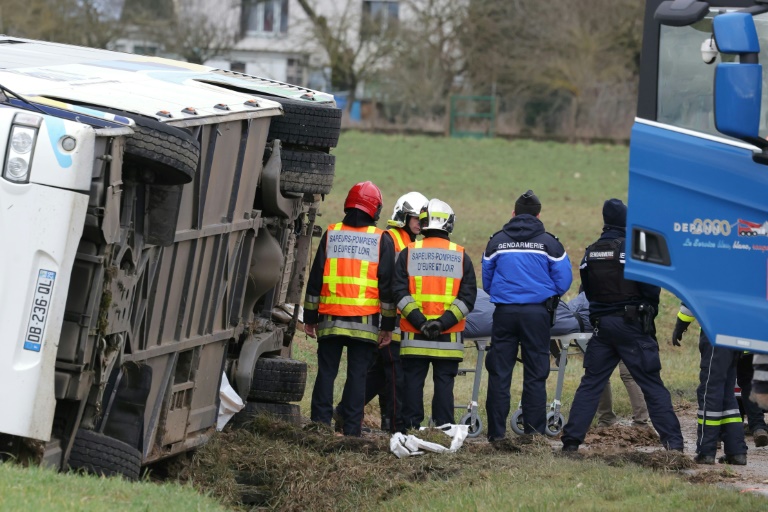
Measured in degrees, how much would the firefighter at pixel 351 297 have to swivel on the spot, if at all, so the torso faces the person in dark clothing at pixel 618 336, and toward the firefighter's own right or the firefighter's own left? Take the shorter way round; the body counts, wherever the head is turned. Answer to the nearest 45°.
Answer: approximately 90° to the firefighter's own right

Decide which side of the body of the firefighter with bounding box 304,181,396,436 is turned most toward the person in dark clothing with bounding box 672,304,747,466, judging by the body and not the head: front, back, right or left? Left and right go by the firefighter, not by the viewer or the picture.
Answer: right

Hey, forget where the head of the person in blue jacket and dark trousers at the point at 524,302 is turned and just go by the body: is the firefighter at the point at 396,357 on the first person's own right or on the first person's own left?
on the first person's own left

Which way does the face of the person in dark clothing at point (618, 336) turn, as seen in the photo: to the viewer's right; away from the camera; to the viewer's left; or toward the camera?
away from the camera

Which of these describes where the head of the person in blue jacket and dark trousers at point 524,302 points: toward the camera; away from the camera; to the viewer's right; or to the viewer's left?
away from the camera

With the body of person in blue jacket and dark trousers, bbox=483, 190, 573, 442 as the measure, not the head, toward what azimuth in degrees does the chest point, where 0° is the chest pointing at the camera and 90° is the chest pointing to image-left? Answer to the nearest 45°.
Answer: approximately 180°

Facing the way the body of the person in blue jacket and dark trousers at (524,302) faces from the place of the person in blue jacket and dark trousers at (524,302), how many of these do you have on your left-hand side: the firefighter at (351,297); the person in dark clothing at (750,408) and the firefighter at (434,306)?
2

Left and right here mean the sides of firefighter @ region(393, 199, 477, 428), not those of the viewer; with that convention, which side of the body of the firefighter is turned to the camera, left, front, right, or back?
back

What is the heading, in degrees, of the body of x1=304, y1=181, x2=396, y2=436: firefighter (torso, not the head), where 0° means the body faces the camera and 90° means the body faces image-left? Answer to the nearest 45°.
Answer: approximately 180°
